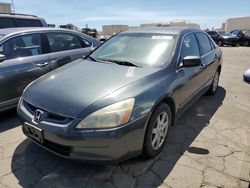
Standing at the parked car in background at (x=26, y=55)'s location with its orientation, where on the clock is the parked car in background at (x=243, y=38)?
the parked car in background at (x=243, y=38) is roughly at 6 o'clock from the parked car in background at (x=26, y=55).

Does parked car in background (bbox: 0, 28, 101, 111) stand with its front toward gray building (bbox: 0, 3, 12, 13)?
no

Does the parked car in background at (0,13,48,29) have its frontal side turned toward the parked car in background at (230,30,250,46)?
no

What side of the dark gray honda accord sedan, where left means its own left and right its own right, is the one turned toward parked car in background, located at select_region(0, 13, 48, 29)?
right

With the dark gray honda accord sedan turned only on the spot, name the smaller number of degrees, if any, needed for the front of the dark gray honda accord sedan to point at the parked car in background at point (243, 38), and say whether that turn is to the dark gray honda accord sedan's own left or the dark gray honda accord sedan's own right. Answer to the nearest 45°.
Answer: approximately 180°

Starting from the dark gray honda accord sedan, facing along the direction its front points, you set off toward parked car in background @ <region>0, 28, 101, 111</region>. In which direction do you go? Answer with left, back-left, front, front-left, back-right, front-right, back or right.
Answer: right

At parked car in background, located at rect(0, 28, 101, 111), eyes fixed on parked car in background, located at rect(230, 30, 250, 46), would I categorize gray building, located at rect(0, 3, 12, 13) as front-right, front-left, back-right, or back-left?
front-left

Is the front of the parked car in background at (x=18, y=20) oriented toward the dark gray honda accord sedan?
no
